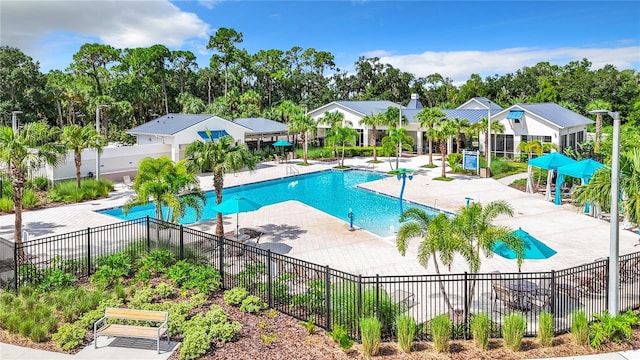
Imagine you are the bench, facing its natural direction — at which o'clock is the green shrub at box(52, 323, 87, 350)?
The green shrub is roughly at 2 o'clock from the bench.

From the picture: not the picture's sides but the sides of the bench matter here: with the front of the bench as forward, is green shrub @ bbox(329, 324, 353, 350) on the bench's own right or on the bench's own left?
on the bench's own left

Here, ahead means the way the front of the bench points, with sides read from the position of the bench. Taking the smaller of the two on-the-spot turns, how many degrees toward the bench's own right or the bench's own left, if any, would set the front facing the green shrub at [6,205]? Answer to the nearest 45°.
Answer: approximately 135° to the bench's own right

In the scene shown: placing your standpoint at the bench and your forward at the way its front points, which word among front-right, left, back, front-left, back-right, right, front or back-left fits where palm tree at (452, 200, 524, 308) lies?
back-left

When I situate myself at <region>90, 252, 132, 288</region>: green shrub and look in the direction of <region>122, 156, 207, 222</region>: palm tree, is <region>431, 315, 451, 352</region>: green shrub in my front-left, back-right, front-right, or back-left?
back-right

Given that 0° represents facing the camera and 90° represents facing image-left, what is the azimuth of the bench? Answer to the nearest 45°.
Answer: approximately 45°

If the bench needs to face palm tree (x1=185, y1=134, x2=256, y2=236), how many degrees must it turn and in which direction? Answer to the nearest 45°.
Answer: approximately 135° to its right

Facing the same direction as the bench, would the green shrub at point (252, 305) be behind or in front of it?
behind

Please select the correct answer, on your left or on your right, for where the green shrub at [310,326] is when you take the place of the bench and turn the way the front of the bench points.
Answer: on your left
